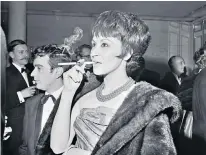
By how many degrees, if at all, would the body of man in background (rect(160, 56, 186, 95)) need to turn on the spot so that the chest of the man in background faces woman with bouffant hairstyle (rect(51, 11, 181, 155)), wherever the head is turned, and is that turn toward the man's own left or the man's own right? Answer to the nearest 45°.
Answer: approximately 45° to the man's own right

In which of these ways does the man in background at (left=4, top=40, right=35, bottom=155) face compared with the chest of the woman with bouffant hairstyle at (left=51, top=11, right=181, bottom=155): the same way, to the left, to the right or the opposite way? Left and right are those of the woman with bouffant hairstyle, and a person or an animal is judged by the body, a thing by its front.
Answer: to the left

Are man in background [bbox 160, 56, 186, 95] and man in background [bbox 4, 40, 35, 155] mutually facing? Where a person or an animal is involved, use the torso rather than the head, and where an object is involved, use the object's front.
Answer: no

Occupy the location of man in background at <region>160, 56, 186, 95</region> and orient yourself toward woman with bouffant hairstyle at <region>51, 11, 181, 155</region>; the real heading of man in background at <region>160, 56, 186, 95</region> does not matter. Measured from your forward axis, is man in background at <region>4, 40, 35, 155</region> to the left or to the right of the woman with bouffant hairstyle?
right

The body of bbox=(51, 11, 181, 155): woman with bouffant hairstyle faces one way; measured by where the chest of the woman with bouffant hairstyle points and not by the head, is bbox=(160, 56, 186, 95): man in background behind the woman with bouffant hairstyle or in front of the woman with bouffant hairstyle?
behind

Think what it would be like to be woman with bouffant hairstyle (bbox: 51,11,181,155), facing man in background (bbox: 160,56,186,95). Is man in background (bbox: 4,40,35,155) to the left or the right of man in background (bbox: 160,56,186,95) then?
left

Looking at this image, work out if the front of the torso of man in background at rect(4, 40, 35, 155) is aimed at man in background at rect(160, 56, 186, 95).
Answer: no

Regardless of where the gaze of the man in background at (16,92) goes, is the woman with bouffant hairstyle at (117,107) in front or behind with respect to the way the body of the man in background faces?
in front

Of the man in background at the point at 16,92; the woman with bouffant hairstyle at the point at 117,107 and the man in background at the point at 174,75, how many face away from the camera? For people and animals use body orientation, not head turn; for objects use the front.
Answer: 0

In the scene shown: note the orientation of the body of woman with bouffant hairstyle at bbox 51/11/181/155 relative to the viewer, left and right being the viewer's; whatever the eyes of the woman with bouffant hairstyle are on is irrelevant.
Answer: facing the viewer and to the left of the viewer

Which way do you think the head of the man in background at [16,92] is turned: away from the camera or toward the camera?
toward the camera

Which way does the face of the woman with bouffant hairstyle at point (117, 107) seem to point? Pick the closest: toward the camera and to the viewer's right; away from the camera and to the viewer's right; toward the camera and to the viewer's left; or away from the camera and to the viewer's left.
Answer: toward the camera and to the viewer's left
